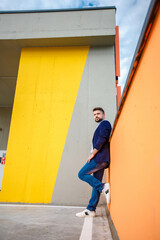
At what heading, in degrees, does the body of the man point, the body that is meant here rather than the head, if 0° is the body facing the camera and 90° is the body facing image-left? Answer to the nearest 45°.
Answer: approximately 90°
